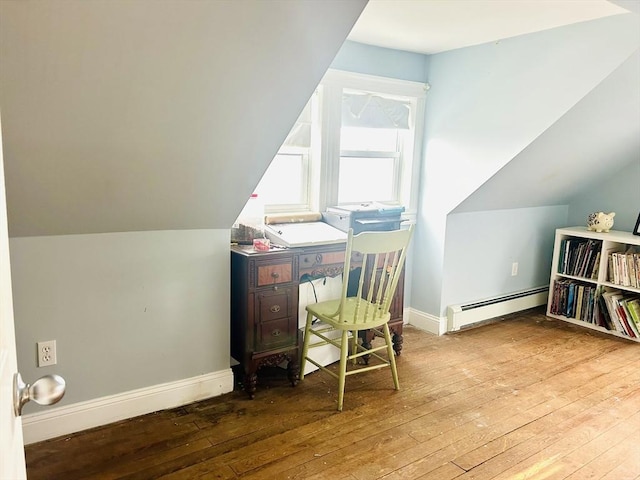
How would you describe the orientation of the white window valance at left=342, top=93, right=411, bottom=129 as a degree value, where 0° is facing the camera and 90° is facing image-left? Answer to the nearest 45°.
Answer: approximately 315°

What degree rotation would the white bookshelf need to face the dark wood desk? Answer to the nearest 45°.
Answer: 0° — it already faces it

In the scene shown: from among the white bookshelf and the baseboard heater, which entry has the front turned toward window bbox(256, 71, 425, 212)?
the white bookshelf

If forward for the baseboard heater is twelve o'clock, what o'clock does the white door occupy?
The white door is roughly at 2 o'clock from the baseboard heater.

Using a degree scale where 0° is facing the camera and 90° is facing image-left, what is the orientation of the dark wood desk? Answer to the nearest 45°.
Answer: approximately 315°

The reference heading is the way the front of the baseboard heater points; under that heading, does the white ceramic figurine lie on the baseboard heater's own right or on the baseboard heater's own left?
on the baseboard heater's own left

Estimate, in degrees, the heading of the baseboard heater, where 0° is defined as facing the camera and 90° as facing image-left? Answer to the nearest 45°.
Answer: approximately 315°

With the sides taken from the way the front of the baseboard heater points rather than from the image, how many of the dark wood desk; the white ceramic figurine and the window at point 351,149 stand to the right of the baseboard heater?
2

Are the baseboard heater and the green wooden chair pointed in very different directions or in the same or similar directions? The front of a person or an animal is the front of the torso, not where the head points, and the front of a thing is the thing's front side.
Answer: very different directions

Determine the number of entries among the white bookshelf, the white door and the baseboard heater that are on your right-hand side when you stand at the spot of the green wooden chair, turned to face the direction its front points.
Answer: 2

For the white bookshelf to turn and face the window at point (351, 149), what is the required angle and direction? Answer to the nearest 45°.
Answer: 0° — it already faces it
